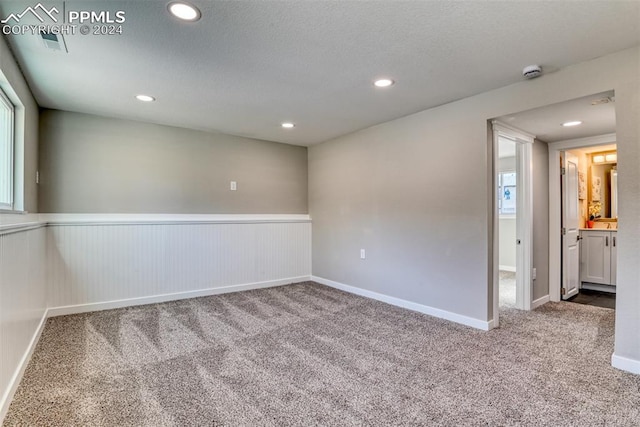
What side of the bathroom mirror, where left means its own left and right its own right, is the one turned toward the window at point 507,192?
right

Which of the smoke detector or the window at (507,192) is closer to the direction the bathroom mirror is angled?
the smoke detector

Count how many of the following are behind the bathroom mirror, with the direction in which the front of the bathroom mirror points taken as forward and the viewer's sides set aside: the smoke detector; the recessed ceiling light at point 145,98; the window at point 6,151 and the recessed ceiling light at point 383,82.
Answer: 0

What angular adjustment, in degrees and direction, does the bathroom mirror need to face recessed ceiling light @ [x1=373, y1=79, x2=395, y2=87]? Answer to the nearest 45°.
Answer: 0° — it already faces it

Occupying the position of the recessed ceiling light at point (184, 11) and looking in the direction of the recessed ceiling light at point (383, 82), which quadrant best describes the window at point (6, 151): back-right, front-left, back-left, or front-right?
back-left

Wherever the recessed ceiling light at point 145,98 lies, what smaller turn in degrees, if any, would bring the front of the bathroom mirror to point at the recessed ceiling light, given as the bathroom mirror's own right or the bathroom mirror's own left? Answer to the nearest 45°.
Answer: approximately 45° to the bathroom mirror's own right

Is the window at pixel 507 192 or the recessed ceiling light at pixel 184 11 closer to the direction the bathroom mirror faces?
the recessed ceiling light

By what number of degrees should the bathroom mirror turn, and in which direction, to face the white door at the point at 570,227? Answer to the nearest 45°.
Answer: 0° — it already faces it

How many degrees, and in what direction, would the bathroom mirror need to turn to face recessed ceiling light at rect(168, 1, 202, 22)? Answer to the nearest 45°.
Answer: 0° — it already faces it

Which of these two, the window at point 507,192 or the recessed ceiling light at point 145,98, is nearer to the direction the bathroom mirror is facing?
the recessed ceiling light

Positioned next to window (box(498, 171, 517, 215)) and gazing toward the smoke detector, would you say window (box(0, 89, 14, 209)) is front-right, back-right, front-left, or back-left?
front-right

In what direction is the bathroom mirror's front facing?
toward the camera

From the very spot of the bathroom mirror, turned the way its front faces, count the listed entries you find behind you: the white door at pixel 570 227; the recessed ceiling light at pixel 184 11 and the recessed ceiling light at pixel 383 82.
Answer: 0

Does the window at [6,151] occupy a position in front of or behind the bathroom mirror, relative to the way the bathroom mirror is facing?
in front

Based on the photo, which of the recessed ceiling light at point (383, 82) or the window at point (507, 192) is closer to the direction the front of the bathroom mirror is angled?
the recessed ceiling light

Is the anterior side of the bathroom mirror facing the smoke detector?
yes

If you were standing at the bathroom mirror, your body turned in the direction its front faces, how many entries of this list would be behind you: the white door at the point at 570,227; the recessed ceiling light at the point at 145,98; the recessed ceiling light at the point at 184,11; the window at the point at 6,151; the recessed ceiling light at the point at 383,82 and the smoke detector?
0

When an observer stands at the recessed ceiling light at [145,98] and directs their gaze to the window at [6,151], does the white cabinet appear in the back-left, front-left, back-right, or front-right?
back-left
